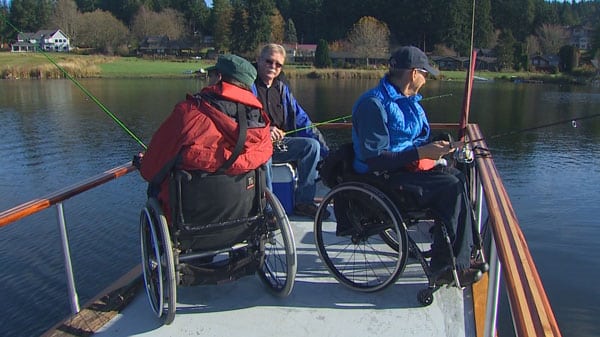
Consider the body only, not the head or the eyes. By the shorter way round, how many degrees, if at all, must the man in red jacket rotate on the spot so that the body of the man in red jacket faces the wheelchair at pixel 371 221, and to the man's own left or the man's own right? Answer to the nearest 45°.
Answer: approximately 135° to the man's own right

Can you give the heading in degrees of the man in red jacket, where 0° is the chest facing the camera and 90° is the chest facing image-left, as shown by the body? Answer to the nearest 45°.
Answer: approximately 135°

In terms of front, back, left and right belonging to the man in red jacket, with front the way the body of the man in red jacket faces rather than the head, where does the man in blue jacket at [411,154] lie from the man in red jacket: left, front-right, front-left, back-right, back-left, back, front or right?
back-right
